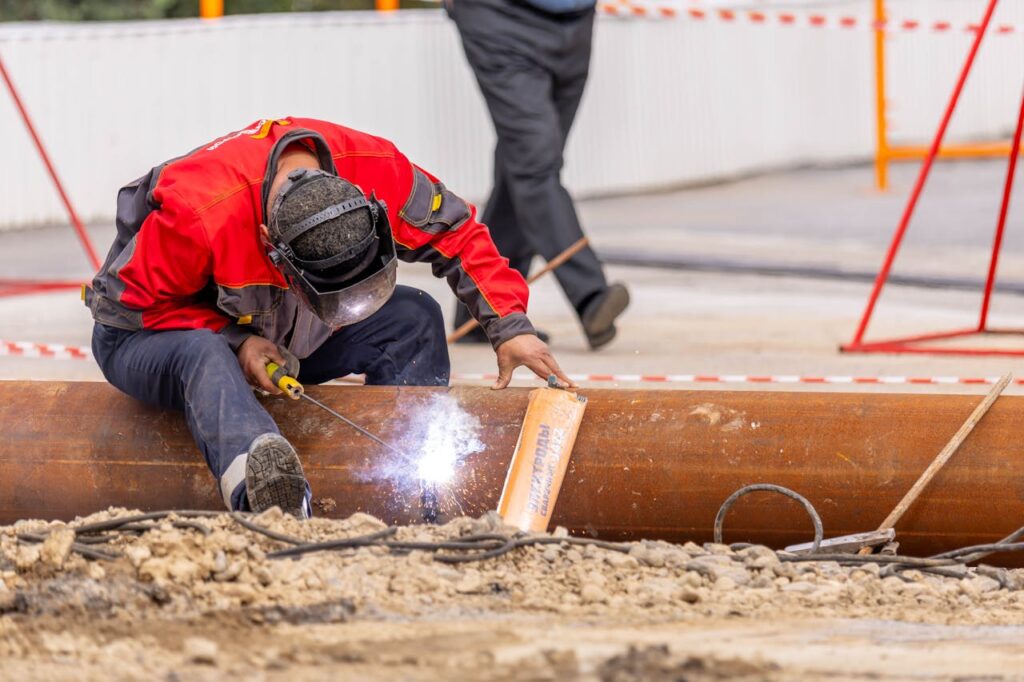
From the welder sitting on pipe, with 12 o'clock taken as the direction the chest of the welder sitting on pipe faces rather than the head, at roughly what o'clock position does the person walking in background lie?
The person walking in background is roughly at 8 o'clock from the welder sitting on pipe.

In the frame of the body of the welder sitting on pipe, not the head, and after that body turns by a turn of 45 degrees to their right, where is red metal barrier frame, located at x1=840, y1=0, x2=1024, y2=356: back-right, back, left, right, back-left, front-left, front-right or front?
back-left

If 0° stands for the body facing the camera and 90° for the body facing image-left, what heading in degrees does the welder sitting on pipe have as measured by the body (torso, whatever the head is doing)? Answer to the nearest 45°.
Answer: approximately 315°

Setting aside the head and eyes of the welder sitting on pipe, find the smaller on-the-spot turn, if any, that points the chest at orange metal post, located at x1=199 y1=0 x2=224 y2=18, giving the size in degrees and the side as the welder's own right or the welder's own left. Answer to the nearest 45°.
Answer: approximately 135° to the welder's own left

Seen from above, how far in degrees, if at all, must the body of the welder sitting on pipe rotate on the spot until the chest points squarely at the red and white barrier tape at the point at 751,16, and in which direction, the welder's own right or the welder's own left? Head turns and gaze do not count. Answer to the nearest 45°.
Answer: approximately 135° to the welder's own left

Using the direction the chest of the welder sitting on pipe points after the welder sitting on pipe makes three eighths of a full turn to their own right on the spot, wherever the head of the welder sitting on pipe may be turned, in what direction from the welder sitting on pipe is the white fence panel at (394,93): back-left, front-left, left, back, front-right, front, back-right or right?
right

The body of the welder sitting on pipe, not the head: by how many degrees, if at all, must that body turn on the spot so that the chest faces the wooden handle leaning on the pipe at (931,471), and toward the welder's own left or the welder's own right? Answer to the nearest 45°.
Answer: approximately 45° to the welder's own left
